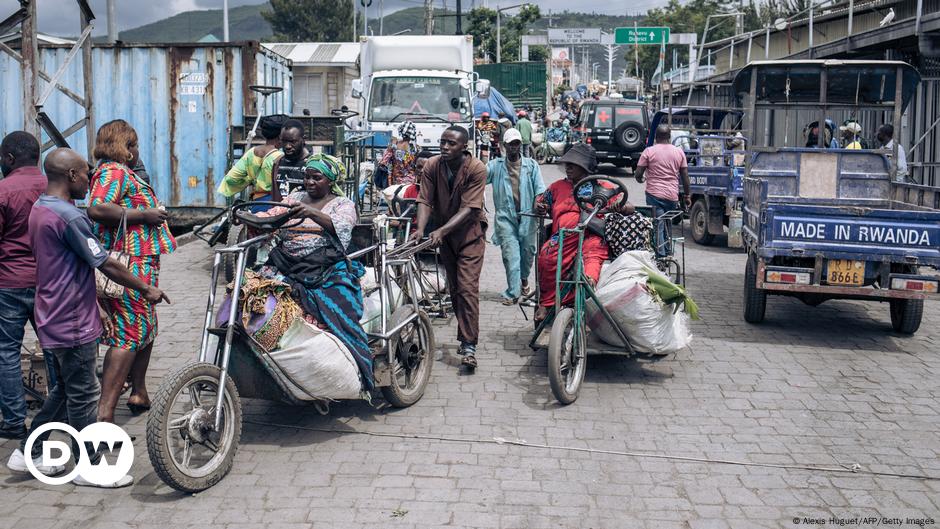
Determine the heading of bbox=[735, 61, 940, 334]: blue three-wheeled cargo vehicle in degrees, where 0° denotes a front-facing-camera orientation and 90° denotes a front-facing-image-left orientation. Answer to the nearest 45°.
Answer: approximately 180°

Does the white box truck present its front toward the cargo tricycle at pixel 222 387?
yes

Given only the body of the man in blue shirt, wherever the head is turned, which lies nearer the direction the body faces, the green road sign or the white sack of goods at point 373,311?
the white sack of goods

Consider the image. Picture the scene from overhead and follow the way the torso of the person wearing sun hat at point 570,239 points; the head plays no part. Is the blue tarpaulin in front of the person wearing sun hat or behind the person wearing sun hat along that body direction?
behind

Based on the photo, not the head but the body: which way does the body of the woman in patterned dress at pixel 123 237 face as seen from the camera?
to the viewer's right

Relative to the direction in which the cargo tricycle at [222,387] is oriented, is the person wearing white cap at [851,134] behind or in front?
behind

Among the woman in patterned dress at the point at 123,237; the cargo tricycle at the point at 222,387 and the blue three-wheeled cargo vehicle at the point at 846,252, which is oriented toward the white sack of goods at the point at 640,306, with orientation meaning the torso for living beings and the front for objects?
the woman in patterned dress

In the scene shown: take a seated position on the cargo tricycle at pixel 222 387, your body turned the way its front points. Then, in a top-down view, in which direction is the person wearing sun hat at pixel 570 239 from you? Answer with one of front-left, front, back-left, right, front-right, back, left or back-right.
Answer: back

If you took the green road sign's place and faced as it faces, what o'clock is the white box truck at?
The white box truck is roughly at 12 o'clock from the green road sign.

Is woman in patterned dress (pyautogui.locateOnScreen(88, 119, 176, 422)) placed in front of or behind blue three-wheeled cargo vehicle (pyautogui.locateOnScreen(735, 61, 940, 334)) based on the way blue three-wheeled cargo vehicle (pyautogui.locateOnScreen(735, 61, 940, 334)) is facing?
behind

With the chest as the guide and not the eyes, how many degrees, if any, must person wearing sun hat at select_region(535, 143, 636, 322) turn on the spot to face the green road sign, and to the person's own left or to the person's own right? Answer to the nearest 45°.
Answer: approximately 180°

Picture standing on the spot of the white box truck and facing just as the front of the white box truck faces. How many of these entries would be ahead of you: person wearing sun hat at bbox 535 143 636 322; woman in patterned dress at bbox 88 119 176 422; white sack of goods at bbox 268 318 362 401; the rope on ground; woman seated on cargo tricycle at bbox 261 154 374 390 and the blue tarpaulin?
5

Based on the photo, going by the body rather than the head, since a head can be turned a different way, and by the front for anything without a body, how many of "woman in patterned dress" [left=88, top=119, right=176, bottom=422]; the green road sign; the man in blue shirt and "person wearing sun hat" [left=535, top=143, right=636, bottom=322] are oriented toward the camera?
3
